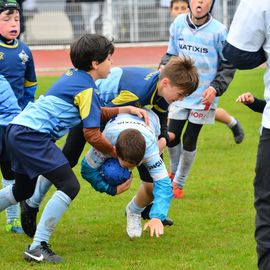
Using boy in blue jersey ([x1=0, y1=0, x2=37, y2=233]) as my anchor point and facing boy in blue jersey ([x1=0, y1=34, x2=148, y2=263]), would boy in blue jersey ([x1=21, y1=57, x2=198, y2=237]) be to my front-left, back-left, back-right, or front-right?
front-left

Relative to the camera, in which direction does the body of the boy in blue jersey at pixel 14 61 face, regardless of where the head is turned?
toward the camera

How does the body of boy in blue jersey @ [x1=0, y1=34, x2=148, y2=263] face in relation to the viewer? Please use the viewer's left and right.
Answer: facing to the right of the viewer

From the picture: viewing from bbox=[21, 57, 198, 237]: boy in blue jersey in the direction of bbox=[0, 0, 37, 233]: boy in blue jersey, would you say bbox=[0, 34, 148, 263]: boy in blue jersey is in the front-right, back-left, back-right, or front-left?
front-left

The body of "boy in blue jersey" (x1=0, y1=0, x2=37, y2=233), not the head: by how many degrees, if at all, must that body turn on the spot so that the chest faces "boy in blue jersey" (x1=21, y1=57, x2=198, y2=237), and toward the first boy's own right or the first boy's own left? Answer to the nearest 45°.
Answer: approximately 45° to the first boy's own left

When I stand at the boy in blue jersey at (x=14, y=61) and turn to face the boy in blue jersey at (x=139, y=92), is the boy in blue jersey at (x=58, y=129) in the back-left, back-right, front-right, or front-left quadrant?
front-right

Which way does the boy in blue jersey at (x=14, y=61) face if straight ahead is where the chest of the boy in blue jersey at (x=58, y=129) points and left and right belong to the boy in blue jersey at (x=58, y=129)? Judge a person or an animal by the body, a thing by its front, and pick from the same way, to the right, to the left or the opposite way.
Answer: to the right
